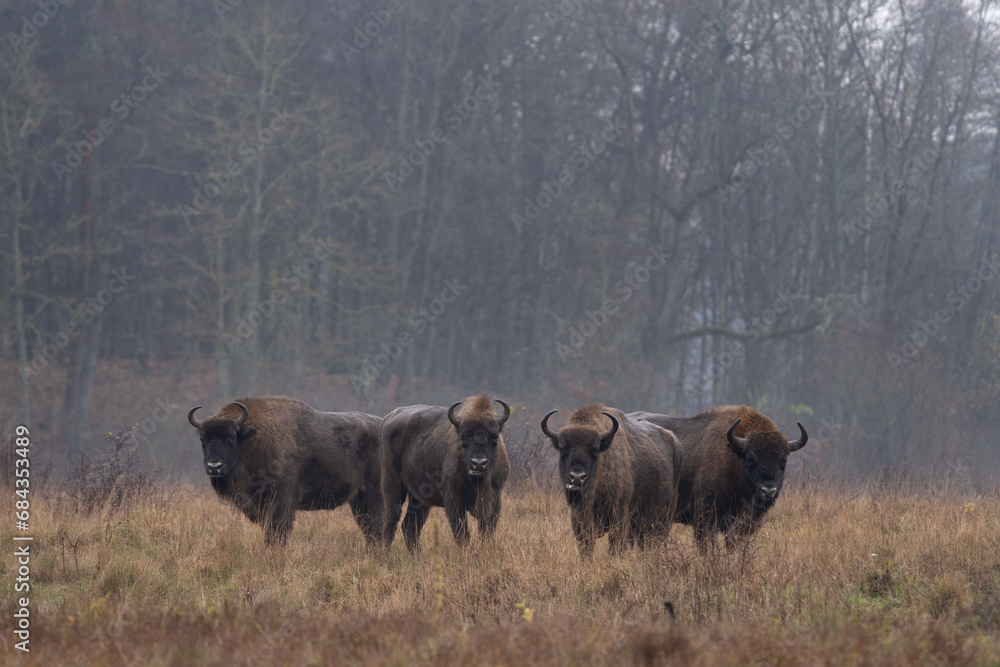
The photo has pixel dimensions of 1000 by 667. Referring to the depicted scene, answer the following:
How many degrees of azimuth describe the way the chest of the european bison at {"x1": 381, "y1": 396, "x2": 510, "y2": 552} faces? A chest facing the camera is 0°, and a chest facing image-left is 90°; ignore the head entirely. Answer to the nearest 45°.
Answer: approximately 315°

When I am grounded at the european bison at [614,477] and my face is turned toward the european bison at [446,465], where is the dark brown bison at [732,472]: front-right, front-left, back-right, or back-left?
back-right

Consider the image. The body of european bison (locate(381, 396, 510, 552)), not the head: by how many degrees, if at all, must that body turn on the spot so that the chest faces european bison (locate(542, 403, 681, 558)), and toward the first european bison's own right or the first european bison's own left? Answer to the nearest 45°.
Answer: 0° — it already faces it

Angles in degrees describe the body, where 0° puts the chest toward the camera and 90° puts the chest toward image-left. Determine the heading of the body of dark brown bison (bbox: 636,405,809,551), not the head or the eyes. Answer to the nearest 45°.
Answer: approximately 315°

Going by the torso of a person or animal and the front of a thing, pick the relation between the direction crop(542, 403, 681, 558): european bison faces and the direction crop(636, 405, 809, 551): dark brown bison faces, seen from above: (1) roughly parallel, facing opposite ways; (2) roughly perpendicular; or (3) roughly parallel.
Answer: roughly perpendicular

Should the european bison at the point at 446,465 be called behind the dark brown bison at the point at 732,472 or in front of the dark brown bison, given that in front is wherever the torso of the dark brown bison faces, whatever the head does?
behind

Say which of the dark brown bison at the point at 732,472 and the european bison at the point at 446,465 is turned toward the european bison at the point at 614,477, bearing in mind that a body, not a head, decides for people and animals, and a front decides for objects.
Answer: the european bison at the point at 446,465

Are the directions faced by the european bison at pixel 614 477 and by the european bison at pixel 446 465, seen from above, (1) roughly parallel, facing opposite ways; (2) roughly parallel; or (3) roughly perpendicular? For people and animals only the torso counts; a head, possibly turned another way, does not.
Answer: roughly perpendicular

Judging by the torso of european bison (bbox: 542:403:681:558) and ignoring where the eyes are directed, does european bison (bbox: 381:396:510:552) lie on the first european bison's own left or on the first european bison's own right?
on the first european bison's own right

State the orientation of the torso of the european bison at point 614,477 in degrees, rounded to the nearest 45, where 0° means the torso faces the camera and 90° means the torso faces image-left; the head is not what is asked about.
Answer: approximately 45°

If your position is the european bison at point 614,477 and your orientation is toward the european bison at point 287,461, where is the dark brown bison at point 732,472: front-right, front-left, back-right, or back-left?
back-right
